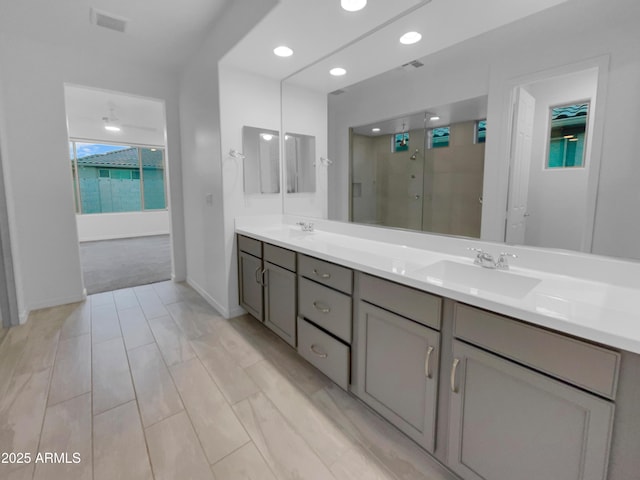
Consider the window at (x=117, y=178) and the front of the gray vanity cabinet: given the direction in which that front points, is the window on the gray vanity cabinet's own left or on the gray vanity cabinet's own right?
on the gray vanity cabinet's own right

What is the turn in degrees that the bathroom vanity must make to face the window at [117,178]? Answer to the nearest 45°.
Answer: approximately 90° to its right

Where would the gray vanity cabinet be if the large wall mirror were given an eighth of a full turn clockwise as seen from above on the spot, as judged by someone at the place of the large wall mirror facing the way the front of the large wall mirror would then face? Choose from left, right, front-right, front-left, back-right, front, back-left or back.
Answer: front

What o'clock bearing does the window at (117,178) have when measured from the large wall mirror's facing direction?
The window is roughly at 2 o'clock from the large wall mirror.

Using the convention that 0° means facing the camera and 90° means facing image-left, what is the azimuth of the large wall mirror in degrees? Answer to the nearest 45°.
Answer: approximately 45°

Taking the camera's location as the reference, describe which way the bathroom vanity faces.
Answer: facing the viewer and to the left of the viewer

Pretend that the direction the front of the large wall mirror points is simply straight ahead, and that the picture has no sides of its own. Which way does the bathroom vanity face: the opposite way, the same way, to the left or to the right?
the same way
